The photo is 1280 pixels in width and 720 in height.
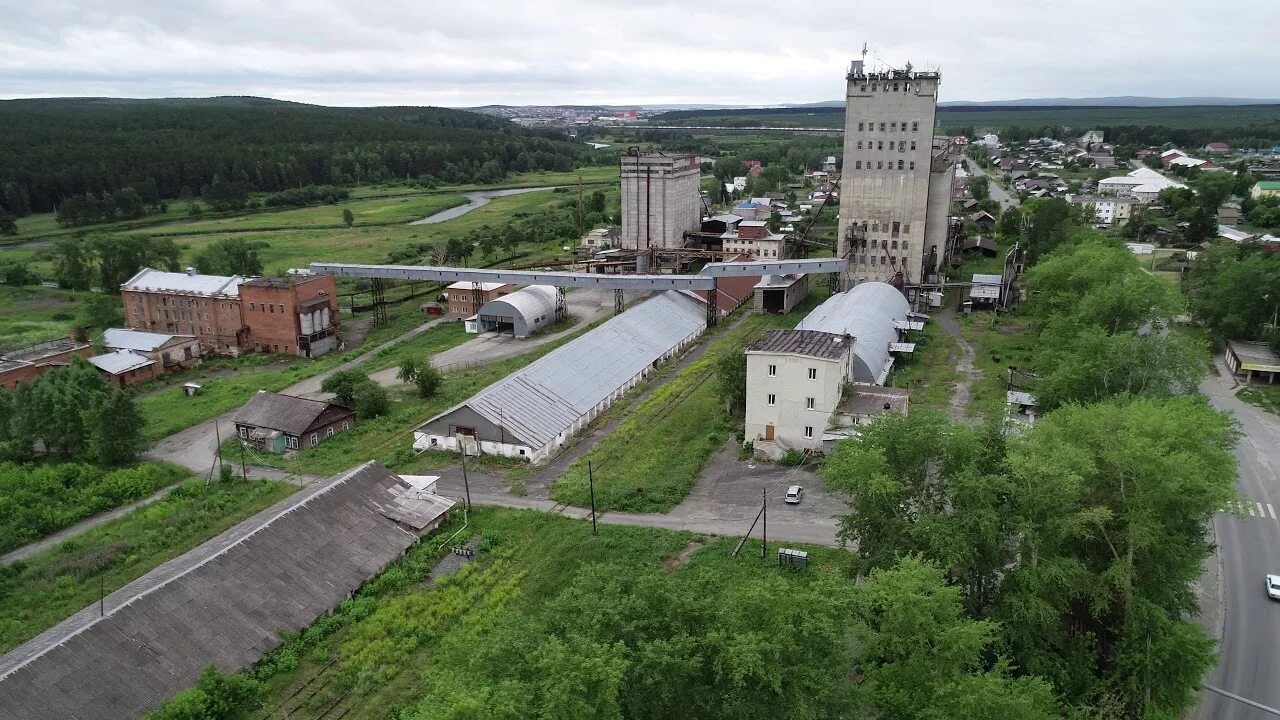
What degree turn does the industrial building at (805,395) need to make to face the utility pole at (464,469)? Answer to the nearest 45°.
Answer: approximately 90° to its right

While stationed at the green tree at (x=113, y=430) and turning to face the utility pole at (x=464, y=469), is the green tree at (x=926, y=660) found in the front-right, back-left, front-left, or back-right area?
front-right

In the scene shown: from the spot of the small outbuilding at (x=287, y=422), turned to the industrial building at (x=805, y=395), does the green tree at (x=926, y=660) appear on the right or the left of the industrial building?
right

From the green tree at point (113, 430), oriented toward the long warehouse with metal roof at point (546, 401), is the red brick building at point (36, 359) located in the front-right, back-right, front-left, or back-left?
back-left

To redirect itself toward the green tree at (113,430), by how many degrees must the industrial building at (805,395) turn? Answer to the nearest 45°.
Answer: approximately 90° to its right

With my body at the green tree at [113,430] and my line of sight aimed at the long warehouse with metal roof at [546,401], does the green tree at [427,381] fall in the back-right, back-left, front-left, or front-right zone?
front-left

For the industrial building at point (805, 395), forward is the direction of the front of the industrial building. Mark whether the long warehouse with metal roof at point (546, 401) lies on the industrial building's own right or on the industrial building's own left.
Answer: on the industrial building's own right

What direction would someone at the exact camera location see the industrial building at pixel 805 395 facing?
facing the viewer

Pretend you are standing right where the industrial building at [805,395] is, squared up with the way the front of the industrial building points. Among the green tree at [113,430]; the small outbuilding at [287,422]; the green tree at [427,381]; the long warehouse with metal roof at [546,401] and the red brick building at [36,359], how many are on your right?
5

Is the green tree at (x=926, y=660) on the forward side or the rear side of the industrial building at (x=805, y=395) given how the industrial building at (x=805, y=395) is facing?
on the forward side

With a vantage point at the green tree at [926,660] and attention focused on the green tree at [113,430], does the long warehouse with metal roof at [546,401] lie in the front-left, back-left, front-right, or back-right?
front-right

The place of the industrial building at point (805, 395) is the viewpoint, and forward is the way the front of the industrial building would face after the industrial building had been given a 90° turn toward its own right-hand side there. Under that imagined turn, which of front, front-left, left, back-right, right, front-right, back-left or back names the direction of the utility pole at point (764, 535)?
left

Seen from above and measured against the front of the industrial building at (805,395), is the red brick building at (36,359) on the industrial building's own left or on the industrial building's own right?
on the industrial building's own right

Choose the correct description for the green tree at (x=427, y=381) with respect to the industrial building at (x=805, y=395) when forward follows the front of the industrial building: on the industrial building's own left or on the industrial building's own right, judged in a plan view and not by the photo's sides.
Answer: on the industrial building's own right
